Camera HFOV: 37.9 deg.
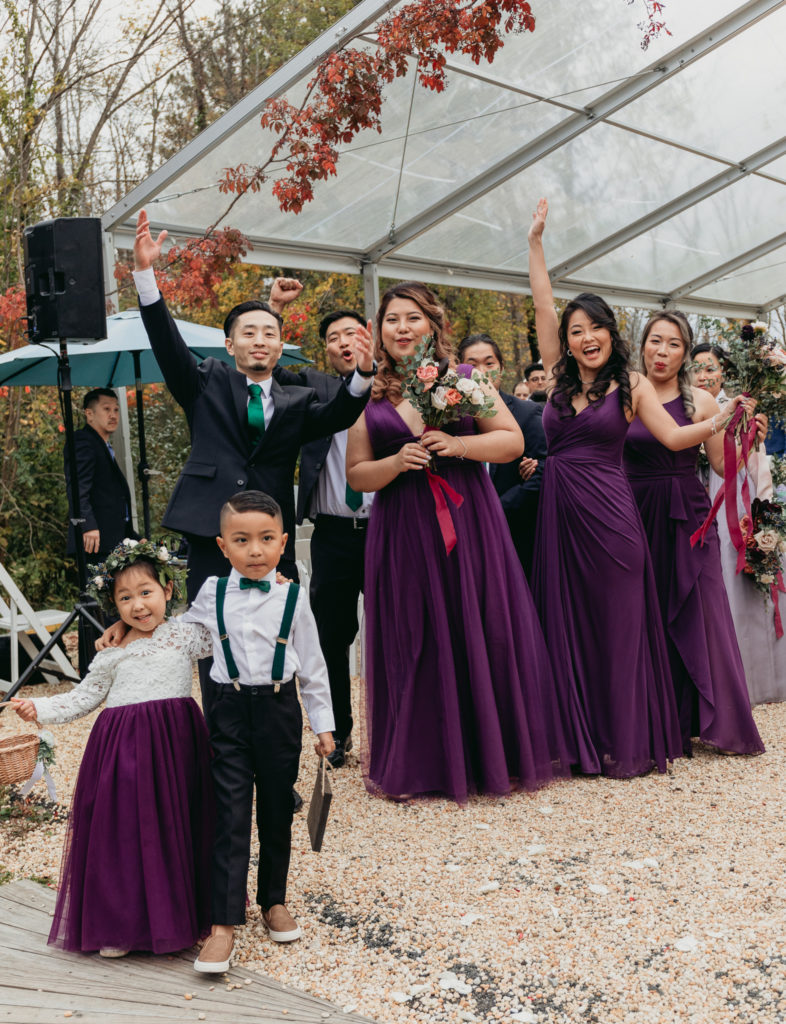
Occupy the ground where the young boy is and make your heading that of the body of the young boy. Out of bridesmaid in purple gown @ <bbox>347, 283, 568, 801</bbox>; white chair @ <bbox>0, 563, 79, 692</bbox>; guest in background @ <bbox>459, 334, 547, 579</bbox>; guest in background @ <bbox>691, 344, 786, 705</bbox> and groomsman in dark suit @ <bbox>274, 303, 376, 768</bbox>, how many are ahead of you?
0

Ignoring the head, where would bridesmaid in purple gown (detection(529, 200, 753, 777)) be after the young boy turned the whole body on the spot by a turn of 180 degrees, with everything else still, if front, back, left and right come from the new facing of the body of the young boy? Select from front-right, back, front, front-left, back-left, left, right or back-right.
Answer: front-right

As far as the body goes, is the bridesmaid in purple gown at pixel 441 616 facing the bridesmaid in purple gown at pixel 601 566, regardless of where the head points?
no

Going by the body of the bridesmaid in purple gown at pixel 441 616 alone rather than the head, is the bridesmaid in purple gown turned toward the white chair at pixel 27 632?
no

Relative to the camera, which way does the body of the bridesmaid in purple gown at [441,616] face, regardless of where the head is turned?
toward the camera

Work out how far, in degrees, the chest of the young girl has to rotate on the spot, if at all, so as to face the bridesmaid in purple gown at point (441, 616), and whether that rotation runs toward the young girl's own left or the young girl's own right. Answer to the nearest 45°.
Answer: approximately 135° to the young girl's own left

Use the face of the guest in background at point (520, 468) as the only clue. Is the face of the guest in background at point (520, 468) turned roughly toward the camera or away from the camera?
toward the camera

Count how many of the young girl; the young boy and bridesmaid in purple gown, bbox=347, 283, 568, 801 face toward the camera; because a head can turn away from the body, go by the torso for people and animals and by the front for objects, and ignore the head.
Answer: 3

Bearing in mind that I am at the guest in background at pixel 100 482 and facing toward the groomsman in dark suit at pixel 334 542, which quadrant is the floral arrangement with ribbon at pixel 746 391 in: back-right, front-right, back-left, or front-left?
front-left

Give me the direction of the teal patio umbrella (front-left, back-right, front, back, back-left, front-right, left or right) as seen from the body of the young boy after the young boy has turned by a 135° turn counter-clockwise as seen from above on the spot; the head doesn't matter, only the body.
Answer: front-left

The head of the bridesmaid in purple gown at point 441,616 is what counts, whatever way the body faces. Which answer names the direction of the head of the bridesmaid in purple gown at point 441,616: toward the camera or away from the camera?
toward the camera

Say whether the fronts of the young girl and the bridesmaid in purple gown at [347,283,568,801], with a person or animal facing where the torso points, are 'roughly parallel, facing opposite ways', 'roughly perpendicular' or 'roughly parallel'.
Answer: roughly parallel

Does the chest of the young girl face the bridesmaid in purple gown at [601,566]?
no

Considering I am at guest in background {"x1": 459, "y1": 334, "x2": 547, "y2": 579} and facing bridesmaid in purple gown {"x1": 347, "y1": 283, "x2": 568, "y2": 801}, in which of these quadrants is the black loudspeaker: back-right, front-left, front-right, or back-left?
front-right

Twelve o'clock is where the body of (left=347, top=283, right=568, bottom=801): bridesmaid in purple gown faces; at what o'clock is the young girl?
The young girl is roughly at 1 o'clock from the bridesmaid in purple gown.
